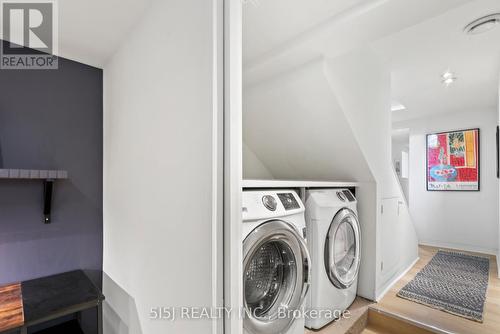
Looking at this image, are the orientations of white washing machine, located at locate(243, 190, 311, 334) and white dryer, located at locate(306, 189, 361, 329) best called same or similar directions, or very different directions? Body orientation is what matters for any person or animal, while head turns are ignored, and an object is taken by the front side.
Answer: same or similar directions

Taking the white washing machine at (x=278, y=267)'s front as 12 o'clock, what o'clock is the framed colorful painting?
The framed colorful painting is roughly at 9 o'clock from the white washing machine.

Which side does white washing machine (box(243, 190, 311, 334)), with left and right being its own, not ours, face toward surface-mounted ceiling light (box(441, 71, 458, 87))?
left

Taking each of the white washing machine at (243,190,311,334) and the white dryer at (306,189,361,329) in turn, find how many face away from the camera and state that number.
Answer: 0

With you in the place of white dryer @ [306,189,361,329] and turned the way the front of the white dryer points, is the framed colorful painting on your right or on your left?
on your left

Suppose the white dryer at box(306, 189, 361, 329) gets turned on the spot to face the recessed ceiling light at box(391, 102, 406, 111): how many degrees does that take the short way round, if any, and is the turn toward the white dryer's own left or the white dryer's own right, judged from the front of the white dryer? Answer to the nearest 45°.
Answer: approximately 135° to the white dryer's own left

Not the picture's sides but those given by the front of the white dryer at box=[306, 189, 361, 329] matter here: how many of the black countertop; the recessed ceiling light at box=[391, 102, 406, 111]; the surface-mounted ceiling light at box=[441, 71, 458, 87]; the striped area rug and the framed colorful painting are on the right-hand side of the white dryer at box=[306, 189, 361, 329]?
1

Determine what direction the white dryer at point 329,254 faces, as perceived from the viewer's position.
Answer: facing the viewer and to the right of the viewer

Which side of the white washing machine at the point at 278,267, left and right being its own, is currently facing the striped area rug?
left
